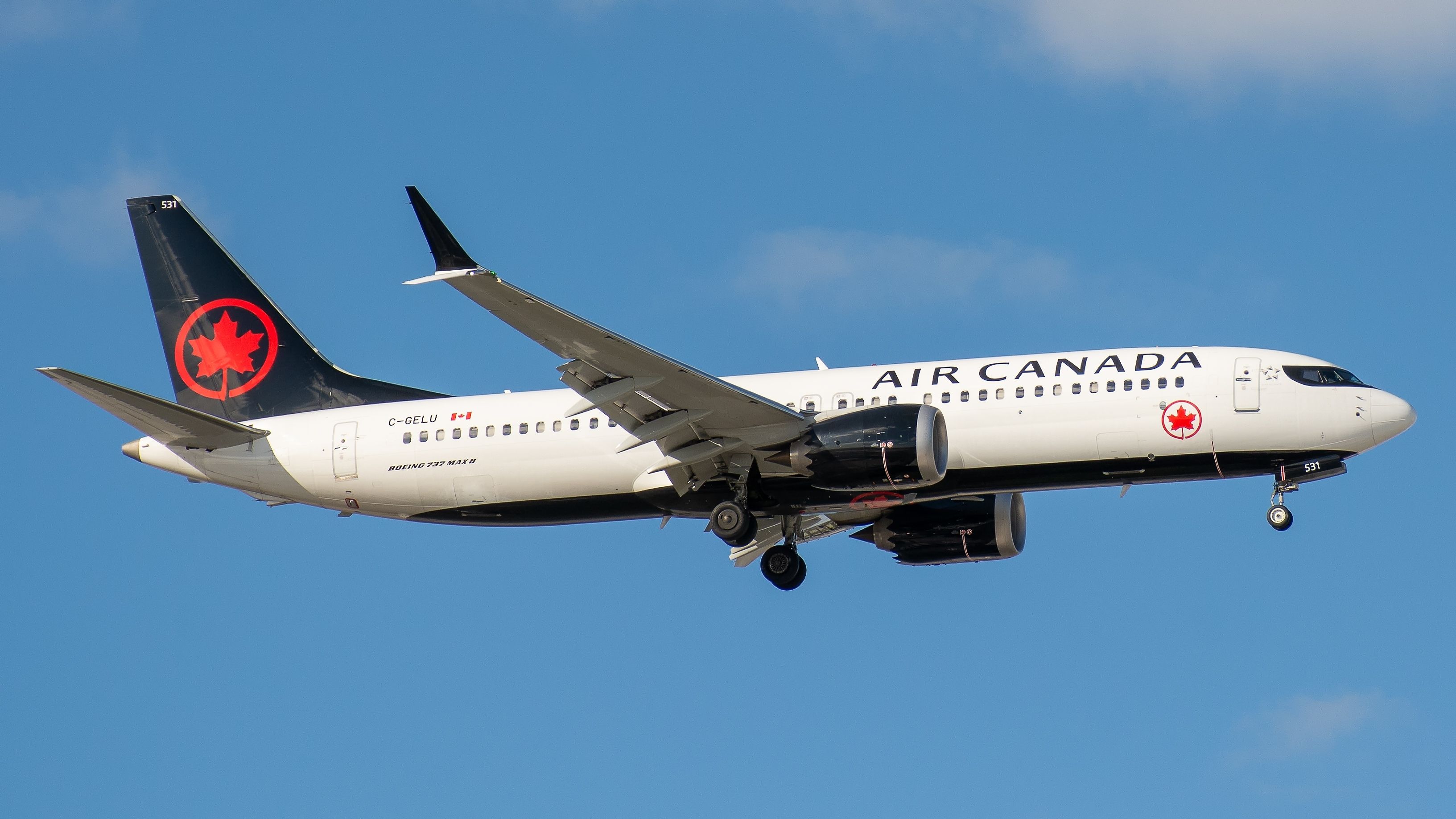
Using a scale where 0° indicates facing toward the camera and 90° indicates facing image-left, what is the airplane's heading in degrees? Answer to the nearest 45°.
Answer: approximately 270°
